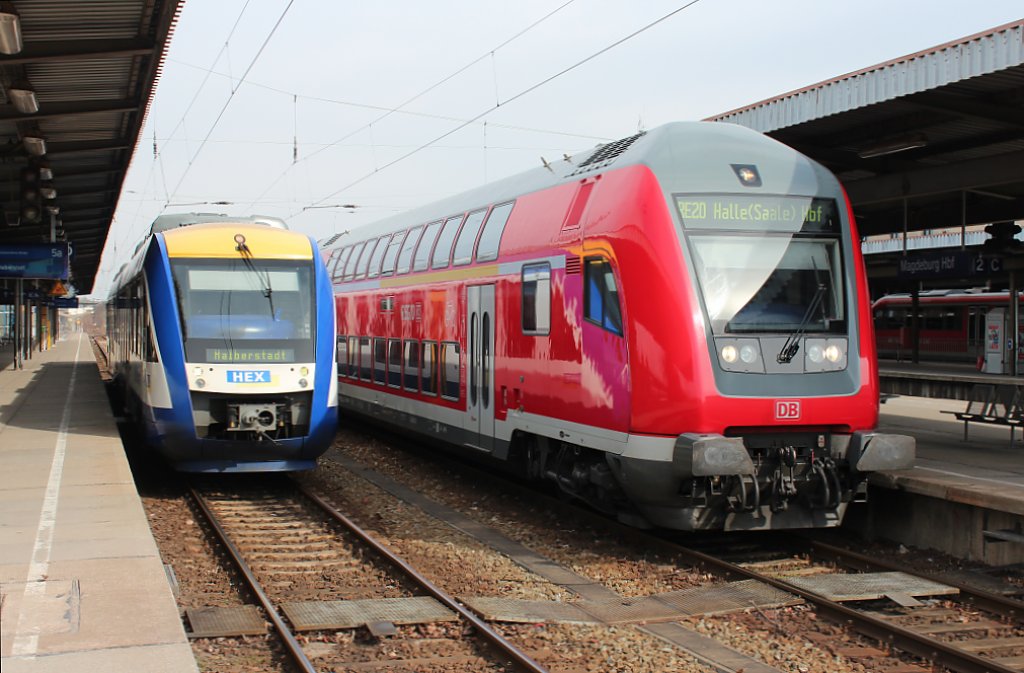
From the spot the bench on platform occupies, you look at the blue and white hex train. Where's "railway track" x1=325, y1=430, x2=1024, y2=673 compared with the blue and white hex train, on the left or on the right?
left

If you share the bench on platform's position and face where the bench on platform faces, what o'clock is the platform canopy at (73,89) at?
The platform canopy is roughly at 1 o'clock from the bench on platform.

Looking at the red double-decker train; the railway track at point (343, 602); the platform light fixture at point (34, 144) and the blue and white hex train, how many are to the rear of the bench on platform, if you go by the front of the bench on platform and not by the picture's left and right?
0

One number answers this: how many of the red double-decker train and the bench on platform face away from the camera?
0

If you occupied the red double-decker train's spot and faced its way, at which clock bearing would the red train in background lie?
The red train in background is roughly at 8 o'clock from the red double-decker train.

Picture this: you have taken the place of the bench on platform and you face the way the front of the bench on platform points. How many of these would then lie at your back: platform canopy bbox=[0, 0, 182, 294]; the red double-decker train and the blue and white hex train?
0

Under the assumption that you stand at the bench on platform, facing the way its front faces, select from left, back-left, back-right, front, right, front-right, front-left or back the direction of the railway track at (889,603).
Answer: front-left

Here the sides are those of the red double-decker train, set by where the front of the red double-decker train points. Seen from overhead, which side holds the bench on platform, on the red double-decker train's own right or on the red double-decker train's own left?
on the red double-decker train's own left

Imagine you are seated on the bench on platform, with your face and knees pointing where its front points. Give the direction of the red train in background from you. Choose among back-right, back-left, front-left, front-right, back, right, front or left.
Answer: back-right

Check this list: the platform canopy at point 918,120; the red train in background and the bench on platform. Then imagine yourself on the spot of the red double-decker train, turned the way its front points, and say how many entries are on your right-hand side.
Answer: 0

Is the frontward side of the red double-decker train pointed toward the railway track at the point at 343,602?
no

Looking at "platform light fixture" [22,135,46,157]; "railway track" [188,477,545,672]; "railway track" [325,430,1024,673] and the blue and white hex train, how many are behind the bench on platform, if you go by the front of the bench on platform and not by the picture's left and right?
0

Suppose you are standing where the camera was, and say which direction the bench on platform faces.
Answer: facing the viewer and to the left of the viewer

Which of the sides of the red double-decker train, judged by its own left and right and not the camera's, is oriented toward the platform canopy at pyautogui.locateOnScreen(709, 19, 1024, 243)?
left

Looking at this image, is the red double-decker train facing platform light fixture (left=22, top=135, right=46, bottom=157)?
no

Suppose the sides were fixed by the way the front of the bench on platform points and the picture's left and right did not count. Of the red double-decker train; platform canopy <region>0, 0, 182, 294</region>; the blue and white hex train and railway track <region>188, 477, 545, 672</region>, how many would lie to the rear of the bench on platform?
0

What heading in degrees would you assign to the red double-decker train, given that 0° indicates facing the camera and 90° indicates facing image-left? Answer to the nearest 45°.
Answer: approximately 315°

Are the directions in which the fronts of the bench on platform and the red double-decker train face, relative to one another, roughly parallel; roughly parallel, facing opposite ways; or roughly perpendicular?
roughly perpendicular
